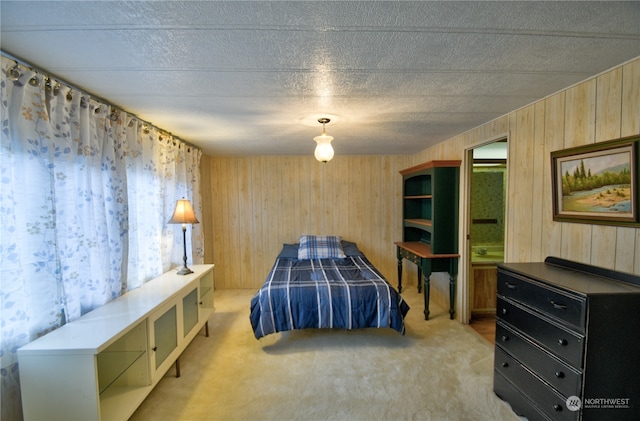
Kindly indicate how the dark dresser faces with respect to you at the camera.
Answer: facing the viewer and to the left of the viewer

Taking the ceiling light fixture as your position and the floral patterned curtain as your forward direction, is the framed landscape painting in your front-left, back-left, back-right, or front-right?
back-left

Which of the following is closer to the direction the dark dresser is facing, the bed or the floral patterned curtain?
the floral patterned curtain

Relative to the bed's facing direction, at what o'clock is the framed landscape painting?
The framed landscape painting is roughly at 10 o'clock from the bed.

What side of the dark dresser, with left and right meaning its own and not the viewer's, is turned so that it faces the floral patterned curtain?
front

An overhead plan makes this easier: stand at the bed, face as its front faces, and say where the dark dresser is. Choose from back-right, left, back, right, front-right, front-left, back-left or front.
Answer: front-left

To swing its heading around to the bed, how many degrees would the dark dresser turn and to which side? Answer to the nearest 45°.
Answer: approximately 45° to its right

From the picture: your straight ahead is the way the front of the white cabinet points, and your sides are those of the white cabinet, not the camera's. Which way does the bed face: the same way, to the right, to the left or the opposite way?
to the right

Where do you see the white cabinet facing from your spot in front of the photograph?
facing the viewer and to the right of the viewer

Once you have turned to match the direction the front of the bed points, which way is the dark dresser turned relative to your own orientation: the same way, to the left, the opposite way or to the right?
to the right

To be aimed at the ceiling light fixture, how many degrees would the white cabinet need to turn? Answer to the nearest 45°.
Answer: approximately 45° to its left

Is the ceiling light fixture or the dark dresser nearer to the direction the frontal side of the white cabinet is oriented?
the dark dresser

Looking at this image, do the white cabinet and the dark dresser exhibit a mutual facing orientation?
yes

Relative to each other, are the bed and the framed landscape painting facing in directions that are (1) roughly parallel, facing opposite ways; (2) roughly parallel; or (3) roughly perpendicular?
roughly perpendicular
